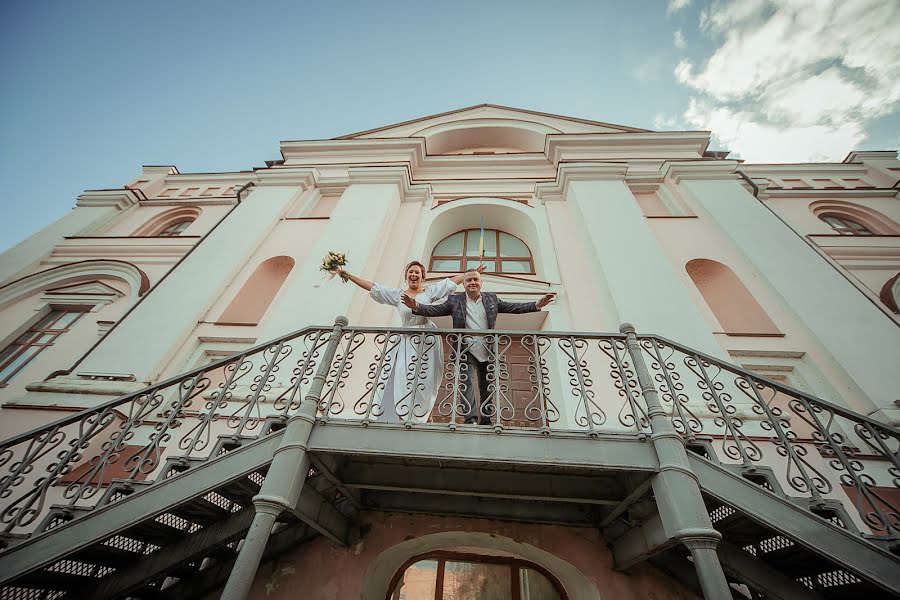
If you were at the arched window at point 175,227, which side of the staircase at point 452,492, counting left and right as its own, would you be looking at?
right

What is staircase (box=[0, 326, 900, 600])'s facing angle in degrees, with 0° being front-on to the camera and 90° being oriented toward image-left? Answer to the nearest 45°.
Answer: approximately 0°

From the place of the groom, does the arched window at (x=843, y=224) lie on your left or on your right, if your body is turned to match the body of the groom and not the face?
on your left
